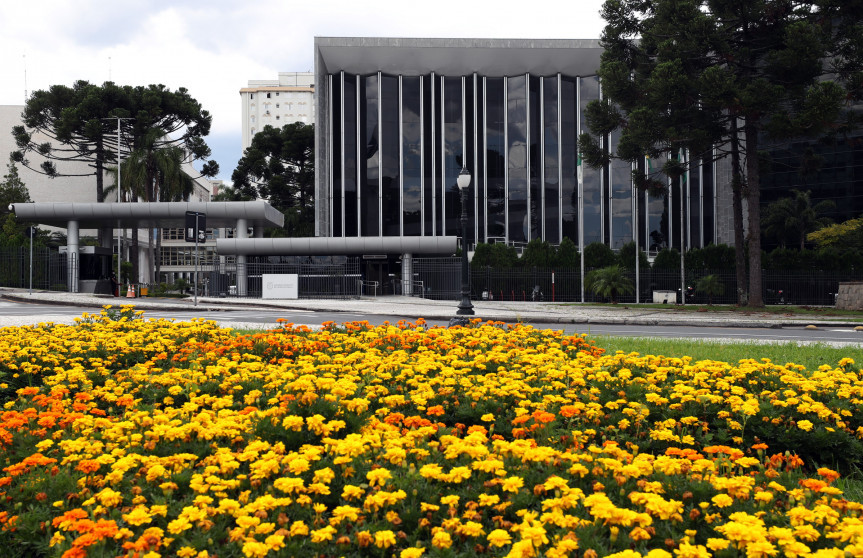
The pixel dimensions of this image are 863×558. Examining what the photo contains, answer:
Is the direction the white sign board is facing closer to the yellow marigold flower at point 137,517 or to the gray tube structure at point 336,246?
the yellow marigold flower

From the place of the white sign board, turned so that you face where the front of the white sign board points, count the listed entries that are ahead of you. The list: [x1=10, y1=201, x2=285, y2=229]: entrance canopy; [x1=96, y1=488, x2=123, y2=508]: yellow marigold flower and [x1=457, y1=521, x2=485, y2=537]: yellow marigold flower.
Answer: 2

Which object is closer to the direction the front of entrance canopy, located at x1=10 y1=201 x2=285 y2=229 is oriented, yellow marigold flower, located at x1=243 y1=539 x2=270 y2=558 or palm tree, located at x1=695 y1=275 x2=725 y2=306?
the yellow marigold flower

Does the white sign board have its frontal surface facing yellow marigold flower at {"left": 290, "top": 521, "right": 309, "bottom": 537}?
yes

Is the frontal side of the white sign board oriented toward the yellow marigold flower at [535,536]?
yes

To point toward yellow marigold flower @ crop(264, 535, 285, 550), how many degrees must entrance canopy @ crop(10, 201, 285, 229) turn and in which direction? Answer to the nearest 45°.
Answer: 0° — it already faces it

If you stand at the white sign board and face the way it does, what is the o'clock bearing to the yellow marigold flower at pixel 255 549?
The yellow marigold flower is roughly at 12 o'clock from the white sign board.

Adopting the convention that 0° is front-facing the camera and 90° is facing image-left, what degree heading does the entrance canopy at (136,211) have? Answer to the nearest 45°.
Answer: approximately 0°

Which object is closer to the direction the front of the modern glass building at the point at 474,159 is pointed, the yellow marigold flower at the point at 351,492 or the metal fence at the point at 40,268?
the yellow marigold flower
